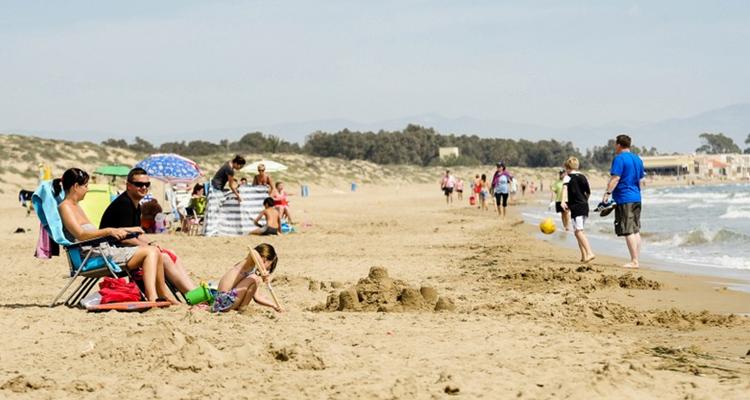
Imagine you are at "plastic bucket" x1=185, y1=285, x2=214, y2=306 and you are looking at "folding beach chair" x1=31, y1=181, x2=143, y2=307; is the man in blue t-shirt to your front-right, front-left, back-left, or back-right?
back-right

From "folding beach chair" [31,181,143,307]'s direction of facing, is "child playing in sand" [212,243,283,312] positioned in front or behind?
in front

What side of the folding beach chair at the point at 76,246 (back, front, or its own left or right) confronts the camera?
right

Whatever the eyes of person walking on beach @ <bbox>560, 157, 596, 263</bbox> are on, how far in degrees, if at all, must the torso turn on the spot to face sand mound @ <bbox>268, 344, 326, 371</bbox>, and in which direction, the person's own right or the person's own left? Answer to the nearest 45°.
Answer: approximately 135° to the person's own left

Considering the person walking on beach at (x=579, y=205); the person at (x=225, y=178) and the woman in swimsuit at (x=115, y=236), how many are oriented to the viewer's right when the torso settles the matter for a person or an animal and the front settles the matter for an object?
2

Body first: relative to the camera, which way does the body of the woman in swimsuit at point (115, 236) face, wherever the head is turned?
to the viewer's right

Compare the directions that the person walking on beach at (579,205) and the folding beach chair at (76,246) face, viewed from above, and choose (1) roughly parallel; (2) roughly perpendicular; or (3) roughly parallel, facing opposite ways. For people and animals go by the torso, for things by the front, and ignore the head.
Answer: roughly perpendicular
